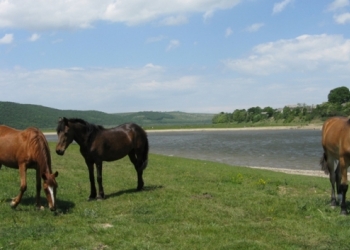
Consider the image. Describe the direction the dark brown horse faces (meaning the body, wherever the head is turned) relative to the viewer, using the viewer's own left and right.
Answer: facing the viewer and to the left of the viewer

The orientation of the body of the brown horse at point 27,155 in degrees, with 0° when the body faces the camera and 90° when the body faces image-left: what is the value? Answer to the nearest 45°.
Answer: approximately 270°

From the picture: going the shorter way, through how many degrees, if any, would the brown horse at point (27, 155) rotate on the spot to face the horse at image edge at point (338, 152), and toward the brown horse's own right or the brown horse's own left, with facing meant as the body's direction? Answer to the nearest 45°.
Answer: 0° — it already faces it

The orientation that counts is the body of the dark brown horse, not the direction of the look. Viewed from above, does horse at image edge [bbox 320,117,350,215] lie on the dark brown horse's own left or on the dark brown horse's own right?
on the dark brown horse's own left

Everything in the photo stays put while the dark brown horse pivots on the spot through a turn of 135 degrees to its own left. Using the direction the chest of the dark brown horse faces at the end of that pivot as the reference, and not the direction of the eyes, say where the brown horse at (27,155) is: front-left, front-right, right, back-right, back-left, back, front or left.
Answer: back-right
